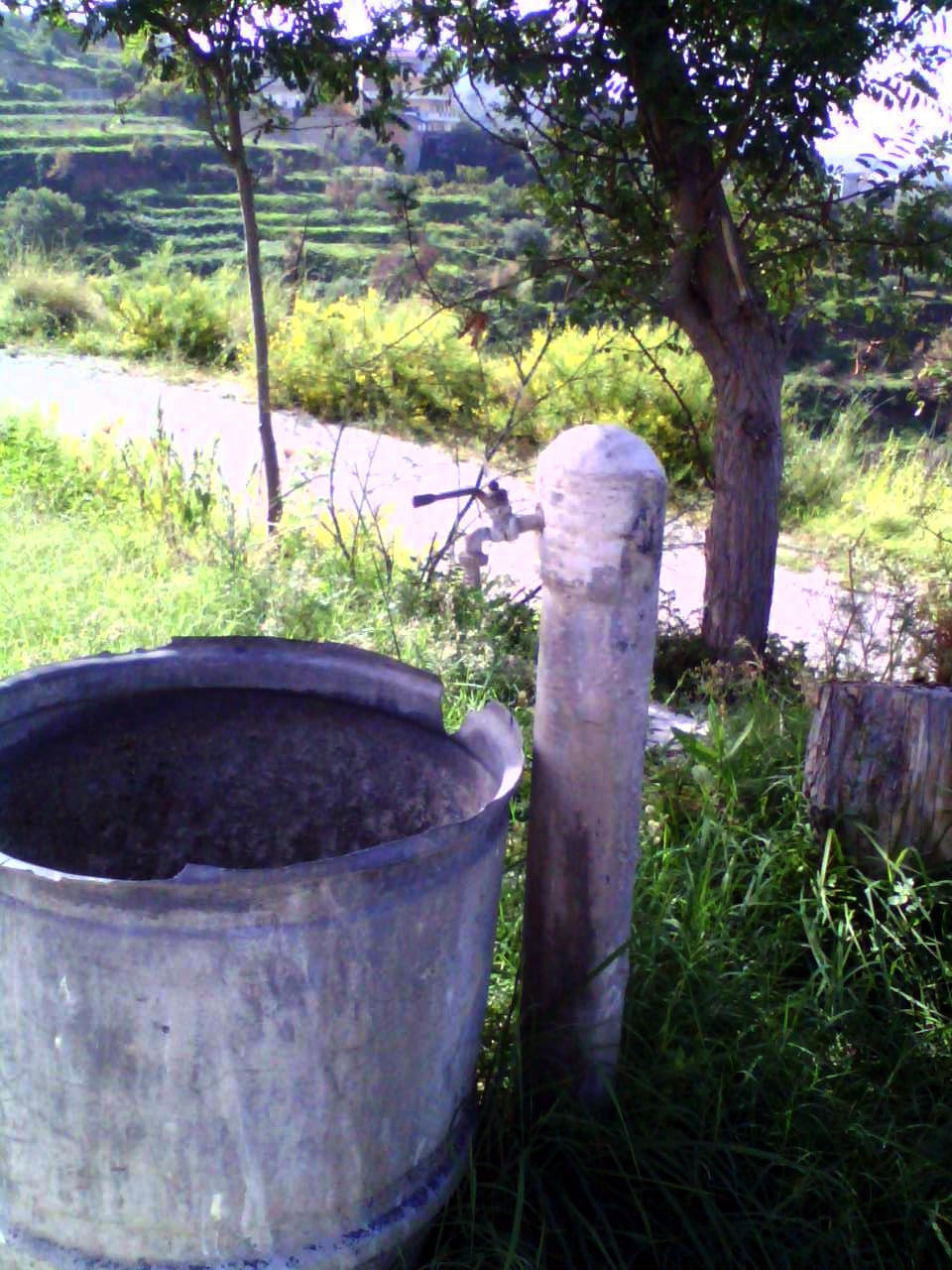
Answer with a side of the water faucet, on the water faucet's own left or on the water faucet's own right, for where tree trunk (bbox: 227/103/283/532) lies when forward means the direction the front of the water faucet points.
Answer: on the water faucet's own right

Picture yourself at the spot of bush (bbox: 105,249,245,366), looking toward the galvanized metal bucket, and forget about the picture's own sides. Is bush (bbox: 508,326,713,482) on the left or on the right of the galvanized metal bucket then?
left

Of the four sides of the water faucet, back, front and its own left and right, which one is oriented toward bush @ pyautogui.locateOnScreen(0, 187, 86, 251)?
right

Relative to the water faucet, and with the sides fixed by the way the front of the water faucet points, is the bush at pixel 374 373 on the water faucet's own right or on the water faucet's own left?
on the water faucet's own right

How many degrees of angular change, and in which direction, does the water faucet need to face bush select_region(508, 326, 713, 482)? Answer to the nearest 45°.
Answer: approximately 90° to its right

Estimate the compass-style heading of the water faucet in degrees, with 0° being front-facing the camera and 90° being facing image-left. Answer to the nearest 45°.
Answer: approximately 90°

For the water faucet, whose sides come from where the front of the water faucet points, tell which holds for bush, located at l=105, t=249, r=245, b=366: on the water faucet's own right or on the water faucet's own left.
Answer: on the water faucet's own right
